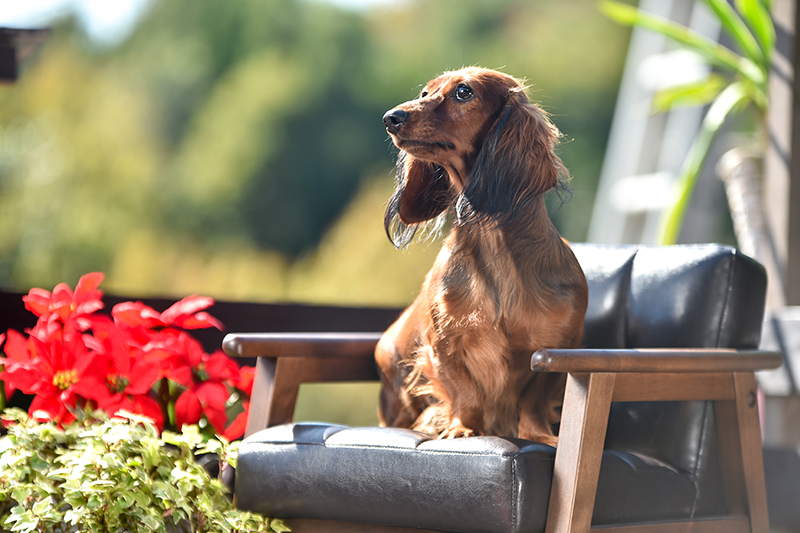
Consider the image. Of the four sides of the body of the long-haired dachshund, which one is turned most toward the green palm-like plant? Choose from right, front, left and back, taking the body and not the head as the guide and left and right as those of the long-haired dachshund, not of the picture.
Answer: back

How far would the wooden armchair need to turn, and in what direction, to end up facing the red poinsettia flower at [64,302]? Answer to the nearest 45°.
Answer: approximately 45° to its right

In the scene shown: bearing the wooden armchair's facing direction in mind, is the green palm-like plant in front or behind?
behind

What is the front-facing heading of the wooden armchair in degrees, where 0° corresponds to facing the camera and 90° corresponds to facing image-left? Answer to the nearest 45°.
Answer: approximately 45°

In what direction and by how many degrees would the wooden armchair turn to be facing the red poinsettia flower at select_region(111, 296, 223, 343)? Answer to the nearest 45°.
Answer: approximately 45° to its right

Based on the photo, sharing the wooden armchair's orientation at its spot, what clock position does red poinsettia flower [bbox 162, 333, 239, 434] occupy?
The red poinsettia flower is roughly at 2 o'clock from the wooden armchair.

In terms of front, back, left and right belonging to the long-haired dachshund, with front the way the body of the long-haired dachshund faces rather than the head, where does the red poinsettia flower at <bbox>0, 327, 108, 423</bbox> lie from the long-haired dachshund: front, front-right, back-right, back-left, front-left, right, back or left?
front-right

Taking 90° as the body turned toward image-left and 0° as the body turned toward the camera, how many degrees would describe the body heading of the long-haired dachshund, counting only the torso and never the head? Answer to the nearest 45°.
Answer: approximately 45°

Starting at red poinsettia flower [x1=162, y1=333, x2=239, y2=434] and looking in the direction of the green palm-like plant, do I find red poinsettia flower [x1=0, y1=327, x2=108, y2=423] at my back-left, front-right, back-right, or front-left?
back-left

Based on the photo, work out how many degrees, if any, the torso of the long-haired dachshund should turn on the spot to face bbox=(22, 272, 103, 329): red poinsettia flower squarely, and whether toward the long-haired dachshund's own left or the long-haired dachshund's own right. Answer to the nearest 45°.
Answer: approximately 45° to the long-haired dachshund's own right
